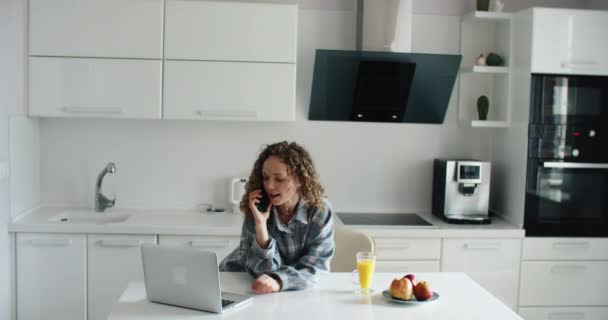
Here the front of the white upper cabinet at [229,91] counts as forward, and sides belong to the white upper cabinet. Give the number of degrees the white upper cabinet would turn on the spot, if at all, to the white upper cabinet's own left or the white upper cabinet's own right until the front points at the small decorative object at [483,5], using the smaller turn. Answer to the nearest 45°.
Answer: approximately 90° to the white upper cabinet's own left

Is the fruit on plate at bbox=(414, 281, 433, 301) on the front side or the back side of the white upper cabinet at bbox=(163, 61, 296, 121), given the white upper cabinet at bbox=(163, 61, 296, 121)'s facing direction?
on the front side

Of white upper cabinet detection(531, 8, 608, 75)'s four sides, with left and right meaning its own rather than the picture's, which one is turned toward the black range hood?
right

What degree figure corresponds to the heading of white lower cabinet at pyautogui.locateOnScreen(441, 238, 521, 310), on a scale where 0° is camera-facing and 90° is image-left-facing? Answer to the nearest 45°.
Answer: approximately 0°
